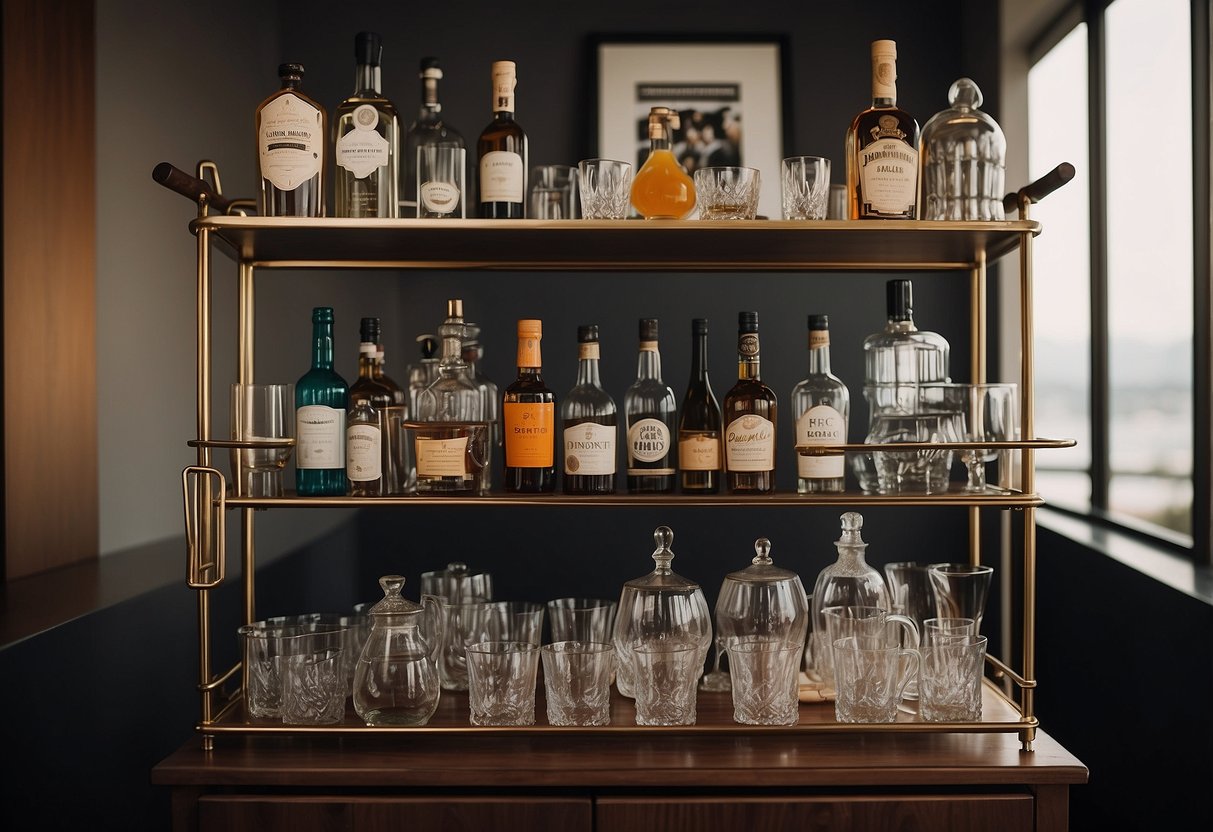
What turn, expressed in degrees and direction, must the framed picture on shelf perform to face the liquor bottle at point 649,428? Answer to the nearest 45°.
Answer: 0° — it already faces it

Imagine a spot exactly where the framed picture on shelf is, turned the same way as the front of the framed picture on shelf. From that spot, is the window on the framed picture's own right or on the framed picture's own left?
on the framed picture's own left

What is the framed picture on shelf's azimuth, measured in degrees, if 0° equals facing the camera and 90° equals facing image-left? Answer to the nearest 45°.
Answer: approximately 0°

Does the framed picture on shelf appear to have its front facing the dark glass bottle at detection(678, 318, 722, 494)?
yes

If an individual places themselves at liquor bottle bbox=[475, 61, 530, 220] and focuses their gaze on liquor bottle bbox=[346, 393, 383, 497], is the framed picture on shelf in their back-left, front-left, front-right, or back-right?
back-right

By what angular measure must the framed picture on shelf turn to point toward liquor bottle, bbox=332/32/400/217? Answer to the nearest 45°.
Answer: approximately 90° to its right
